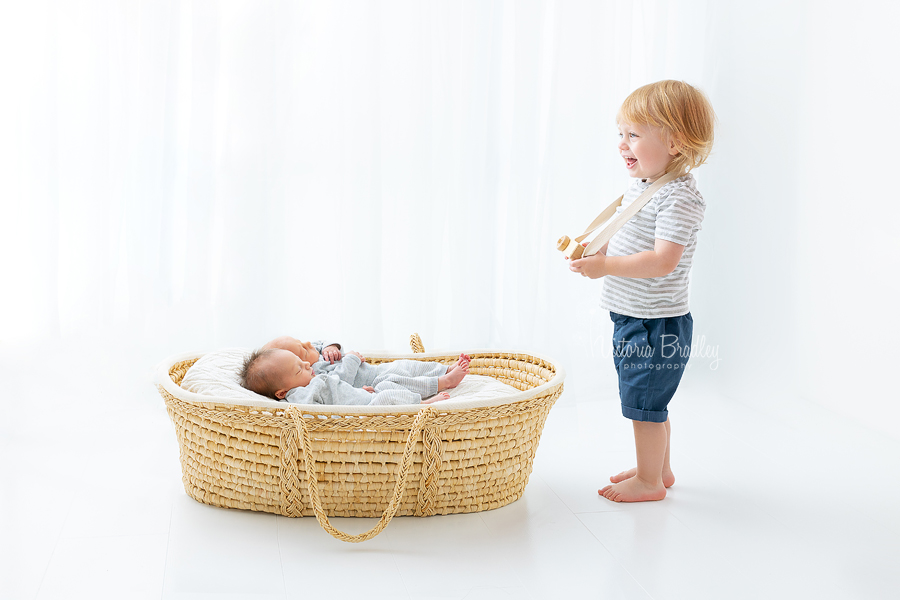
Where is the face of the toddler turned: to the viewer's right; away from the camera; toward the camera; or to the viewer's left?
to the viewer's left

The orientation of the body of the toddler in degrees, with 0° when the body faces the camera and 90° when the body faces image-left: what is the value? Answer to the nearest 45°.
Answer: approximately 90°
